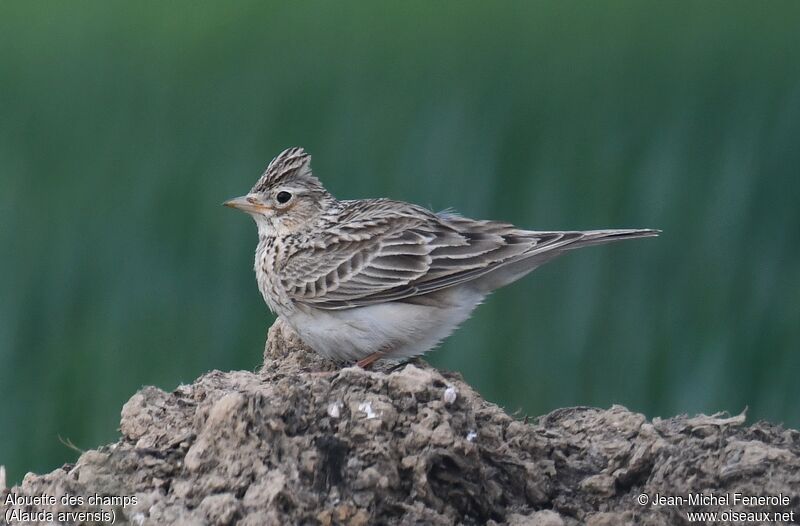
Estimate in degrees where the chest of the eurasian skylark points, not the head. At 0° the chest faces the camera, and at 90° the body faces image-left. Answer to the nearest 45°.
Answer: approximately 90°
